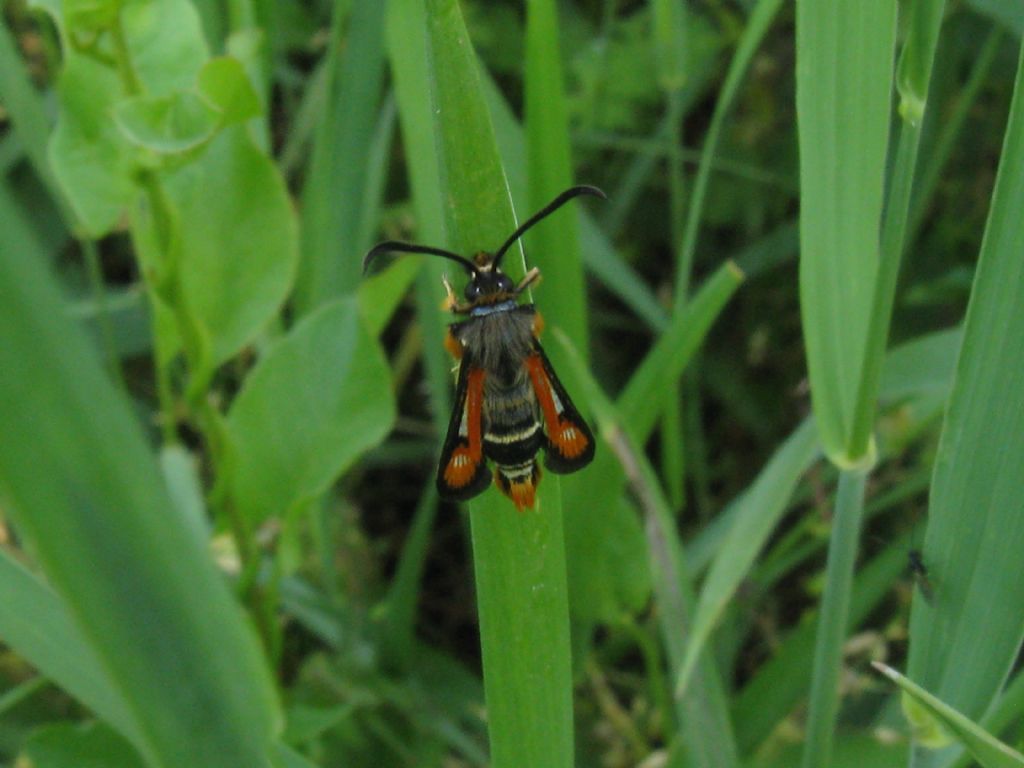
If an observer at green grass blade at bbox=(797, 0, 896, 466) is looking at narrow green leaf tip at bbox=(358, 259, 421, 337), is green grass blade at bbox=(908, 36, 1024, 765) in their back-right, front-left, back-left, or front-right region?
back-left

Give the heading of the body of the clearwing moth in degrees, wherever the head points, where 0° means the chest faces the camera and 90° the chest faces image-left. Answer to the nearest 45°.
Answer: approximately 180°
